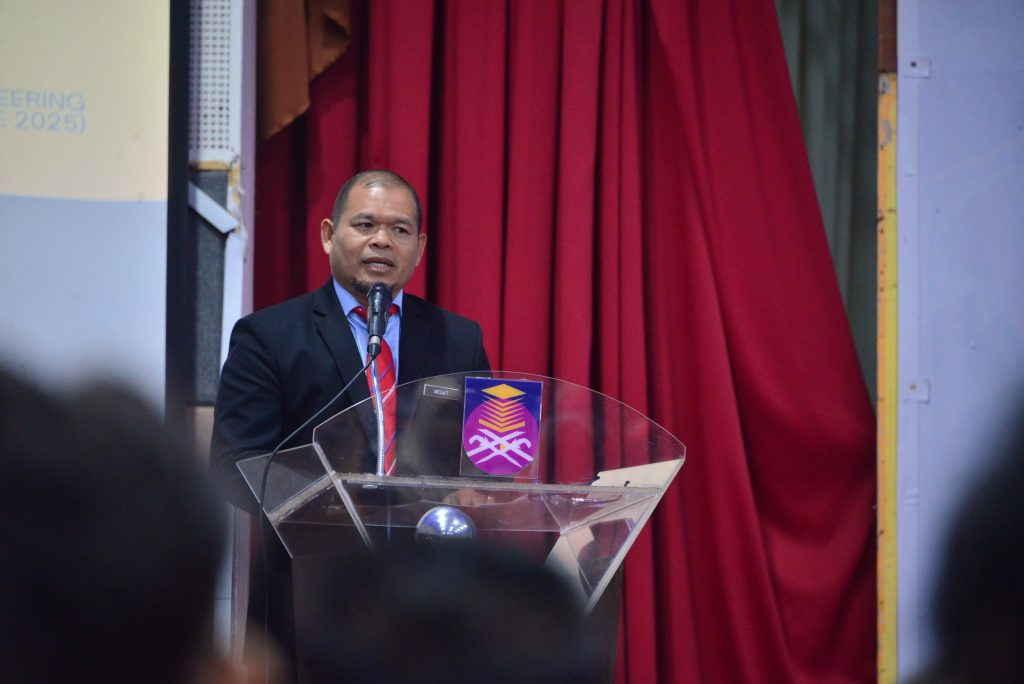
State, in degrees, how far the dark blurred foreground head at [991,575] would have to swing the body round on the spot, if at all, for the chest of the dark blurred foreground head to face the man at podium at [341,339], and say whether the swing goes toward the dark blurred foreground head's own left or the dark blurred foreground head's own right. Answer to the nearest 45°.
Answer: approximately 45° to the dark blurred foreground head's own left

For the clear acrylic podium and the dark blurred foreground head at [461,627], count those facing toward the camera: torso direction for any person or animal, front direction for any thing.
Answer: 1

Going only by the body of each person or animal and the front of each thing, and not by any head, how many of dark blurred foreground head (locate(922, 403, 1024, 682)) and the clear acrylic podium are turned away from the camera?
1

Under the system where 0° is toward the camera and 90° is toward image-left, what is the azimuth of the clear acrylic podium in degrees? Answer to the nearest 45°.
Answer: approximately 0°

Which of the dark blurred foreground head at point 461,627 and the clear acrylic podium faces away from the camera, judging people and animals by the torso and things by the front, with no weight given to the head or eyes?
the dark blurred foreground head

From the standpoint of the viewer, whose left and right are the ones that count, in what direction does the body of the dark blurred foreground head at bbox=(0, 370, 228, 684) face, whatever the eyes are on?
facing away from the viewer

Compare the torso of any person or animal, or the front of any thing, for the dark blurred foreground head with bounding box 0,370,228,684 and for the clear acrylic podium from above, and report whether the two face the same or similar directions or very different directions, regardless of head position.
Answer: very different directions

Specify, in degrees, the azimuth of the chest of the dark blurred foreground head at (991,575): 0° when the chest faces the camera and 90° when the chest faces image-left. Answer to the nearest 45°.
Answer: approximately 180°

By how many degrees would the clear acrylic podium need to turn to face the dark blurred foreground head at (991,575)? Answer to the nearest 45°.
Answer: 0° — it already faces them

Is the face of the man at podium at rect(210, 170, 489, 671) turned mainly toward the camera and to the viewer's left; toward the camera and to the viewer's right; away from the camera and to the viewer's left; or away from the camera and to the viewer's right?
toward the camera and to the viewer's right

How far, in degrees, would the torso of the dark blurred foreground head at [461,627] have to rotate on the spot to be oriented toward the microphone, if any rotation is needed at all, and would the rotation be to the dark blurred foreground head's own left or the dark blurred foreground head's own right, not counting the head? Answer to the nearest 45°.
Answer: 0° — they already face it

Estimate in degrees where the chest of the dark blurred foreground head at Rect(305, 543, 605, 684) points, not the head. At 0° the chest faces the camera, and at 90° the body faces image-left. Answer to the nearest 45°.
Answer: approximately 180°

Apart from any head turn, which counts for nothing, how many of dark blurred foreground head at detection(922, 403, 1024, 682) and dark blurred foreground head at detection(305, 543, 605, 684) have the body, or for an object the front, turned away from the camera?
2

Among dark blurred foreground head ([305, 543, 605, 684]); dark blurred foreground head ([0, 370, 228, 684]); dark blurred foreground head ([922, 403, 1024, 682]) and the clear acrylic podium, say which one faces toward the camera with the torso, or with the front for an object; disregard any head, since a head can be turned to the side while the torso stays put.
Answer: the clear acrylic podium
